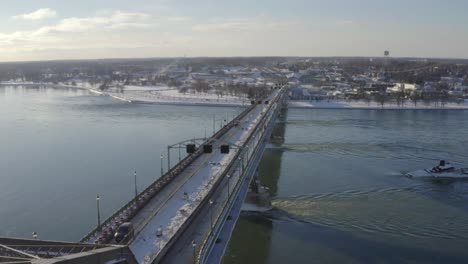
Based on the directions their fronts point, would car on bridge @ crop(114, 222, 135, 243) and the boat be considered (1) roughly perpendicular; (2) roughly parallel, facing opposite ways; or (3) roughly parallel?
roughly perpendicular

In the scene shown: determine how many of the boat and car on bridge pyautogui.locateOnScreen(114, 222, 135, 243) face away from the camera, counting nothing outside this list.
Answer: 0

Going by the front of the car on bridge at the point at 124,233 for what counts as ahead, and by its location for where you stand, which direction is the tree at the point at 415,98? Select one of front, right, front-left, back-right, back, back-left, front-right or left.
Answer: back

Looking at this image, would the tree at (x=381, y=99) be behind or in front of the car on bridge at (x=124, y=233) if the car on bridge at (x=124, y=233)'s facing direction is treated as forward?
behind

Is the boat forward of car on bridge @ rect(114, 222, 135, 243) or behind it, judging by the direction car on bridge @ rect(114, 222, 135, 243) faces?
behind

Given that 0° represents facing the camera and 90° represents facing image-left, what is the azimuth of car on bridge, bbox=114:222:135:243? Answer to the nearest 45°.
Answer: approximately 45°
